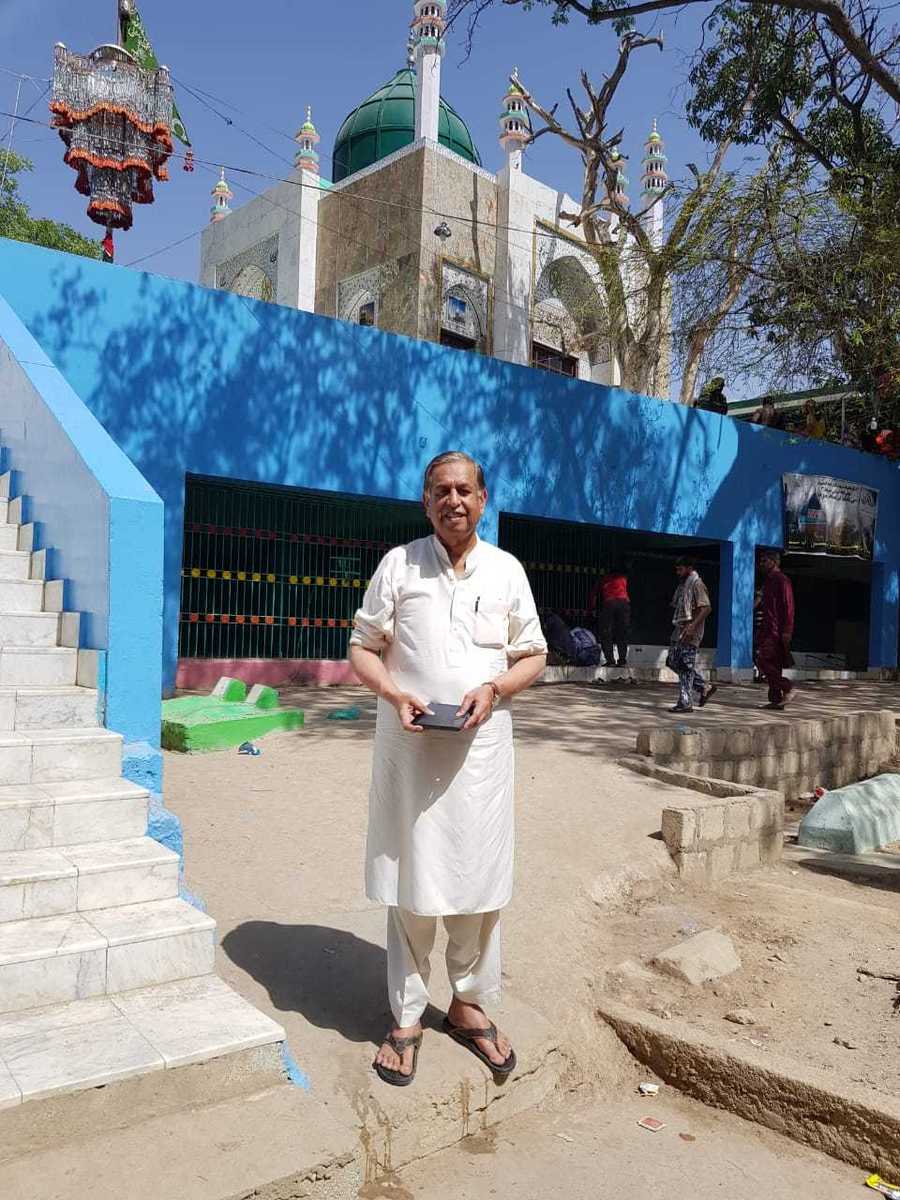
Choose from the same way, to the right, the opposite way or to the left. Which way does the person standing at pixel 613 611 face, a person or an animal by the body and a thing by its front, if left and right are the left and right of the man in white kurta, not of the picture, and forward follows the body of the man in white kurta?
the opposite way

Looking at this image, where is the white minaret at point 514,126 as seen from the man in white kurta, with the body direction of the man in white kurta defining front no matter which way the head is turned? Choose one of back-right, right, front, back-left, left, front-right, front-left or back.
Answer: back

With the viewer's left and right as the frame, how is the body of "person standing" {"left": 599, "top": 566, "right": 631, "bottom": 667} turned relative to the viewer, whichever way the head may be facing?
facing away from the viewer

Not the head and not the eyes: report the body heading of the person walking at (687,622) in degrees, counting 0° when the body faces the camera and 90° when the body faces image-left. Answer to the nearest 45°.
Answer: approximately 90°

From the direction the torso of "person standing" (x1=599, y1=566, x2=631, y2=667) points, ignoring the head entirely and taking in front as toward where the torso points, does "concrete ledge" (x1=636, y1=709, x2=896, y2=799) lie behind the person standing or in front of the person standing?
behind

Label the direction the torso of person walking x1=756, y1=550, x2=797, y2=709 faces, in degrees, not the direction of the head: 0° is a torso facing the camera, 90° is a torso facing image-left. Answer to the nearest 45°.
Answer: approximately 90°

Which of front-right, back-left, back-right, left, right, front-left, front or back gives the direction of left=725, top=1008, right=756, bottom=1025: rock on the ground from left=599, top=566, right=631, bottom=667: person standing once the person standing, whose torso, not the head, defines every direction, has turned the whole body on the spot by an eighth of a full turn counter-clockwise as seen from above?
back-left
